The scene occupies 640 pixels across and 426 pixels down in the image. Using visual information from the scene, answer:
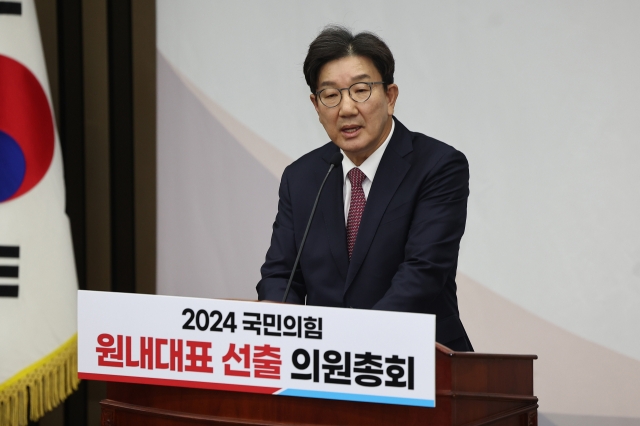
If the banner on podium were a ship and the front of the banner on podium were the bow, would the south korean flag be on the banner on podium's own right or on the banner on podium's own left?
on the banner on podium's own right

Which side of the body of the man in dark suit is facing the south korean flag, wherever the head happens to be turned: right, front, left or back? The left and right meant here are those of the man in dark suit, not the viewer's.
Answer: right

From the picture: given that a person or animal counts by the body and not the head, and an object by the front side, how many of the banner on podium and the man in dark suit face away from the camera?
0

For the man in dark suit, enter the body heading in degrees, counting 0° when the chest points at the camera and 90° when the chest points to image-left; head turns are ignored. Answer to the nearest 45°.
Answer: approximately 45°

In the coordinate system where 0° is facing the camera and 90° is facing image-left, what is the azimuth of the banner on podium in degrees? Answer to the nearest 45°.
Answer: approximately 45°
